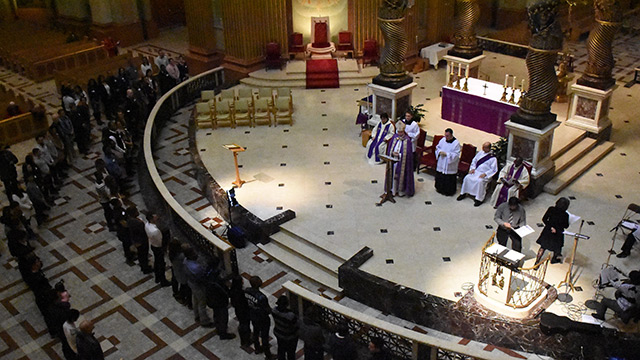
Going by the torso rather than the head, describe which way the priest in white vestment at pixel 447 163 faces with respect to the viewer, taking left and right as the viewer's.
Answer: facing the viewer and to the left of the viewer

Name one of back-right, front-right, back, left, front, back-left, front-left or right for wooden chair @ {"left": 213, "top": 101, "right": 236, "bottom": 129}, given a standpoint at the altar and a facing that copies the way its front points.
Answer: front-right

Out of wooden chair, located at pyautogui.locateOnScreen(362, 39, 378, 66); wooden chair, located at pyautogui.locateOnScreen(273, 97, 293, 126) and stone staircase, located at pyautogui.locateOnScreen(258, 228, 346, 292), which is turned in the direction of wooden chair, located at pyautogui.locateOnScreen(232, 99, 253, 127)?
wooden chair, located at pyautogui.locateOnScreen(362, 39, 378, 66)

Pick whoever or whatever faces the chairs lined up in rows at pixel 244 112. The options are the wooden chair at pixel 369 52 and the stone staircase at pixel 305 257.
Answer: the wooden chair

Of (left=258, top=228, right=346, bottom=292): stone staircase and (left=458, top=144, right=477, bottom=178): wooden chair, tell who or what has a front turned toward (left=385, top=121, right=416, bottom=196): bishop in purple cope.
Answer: the wooden chair

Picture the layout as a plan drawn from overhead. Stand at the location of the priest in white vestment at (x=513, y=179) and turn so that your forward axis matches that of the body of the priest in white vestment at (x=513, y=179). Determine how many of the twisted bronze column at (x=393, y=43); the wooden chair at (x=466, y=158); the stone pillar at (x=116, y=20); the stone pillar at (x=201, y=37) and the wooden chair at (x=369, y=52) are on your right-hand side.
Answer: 5

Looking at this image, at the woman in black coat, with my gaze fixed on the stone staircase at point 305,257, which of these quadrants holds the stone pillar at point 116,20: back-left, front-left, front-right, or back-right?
front-right

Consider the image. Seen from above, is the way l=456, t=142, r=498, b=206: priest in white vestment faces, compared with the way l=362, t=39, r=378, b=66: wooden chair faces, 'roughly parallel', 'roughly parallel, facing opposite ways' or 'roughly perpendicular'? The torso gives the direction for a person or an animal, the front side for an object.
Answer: roughly parallel

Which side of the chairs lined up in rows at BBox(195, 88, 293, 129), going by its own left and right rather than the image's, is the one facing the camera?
front

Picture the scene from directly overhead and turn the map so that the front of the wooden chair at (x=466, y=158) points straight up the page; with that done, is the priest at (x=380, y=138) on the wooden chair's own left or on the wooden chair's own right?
on the wooden chair's own right

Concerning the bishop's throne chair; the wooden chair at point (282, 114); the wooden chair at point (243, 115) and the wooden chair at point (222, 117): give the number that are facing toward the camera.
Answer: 4

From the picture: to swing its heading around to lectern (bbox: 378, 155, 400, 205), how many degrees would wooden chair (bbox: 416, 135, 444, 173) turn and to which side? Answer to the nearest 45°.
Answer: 0° — it already faces it

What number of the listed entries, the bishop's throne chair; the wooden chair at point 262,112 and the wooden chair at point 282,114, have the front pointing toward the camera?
3

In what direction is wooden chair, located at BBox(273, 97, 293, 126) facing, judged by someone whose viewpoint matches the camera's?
facing the viewer

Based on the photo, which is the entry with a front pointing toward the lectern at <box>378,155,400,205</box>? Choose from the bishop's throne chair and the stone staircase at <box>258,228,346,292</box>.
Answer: the bishop's throne chair

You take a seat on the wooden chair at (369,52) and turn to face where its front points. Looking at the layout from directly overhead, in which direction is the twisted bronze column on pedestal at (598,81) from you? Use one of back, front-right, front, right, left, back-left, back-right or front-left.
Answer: left

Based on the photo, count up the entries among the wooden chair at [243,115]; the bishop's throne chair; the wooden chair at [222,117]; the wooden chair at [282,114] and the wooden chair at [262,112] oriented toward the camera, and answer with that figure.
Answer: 5

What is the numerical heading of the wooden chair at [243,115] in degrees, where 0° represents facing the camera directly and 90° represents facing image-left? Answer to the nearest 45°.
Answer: approximately 0°

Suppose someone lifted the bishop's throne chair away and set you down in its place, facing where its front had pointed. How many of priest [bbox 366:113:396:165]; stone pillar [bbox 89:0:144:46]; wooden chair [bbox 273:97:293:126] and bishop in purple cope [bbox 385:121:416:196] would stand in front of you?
3

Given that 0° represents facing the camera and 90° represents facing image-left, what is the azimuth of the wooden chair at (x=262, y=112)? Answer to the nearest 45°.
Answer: approximately 0°

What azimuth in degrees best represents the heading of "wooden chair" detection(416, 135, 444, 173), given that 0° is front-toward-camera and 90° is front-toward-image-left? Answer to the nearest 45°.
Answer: approximately 45°
